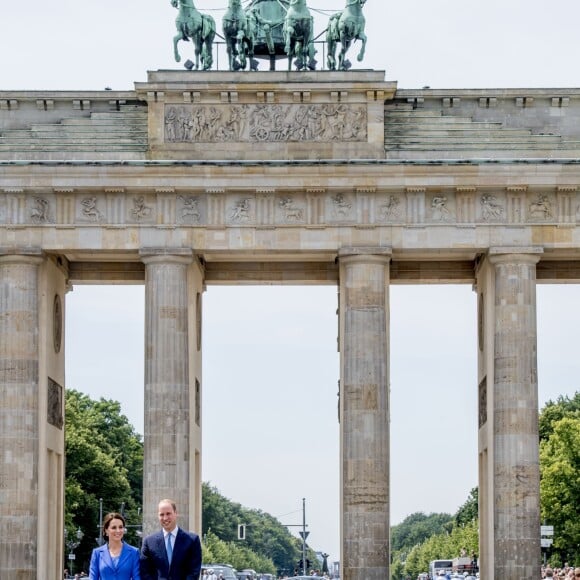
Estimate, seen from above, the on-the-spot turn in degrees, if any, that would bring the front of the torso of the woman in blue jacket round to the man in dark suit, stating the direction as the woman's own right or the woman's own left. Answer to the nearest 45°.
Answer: approximately 135° to the woman's own left

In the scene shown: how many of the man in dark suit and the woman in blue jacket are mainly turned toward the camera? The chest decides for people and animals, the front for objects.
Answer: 2

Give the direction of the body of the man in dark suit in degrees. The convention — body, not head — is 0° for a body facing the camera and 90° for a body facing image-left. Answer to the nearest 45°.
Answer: approximately 0°

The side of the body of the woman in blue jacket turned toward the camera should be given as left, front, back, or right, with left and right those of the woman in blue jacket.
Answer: front

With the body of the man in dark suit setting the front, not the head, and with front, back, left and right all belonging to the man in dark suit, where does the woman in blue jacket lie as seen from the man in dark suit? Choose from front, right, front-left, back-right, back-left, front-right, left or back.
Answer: front-right
